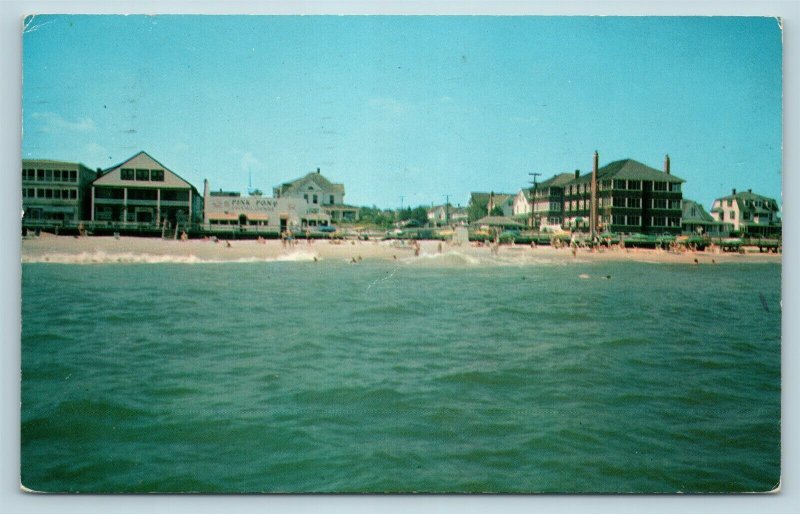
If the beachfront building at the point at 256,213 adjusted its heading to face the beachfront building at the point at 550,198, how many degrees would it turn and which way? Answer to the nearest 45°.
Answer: approximately 90° to its left

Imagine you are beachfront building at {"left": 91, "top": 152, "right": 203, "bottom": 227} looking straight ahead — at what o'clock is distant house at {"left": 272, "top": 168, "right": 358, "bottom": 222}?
The distant house is roughly at 8 o'clock from the beachfront building.

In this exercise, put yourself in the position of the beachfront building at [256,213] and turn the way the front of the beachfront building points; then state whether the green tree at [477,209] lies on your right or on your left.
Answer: on your left

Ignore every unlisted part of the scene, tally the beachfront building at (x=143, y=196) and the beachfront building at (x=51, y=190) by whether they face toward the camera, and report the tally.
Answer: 2

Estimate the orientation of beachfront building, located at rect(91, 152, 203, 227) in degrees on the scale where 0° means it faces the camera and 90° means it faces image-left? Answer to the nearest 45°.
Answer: approximately 0°

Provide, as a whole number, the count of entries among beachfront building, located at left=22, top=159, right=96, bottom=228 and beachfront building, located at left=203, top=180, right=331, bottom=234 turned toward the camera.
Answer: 2

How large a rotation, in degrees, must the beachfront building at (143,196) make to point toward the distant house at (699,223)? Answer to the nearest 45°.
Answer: approximately 90° to its left

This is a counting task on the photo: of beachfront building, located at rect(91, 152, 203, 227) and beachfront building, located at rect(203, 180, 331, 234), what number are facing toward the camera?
2
